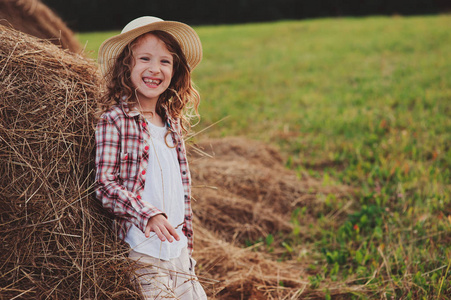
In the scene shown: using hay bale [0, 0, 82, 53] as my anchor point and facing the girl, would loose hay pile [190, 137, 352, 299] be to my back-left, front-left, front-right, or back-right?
front-left

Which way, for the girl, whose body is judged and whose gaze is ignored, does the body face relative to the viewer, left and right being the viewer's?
facing the viewer and to the right of the viewer

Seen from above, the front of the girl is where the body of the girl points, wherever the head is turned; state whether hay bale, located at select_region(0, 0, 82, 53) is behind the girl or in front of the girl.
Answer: behind

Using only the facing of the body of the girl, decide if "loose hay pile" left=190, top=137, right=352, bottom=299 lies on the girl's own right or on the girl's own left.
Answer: on the girl's own left

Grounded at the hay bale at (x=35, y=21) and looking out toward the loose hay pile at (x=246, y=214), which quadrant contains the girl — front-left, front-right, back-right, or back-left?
front-right
